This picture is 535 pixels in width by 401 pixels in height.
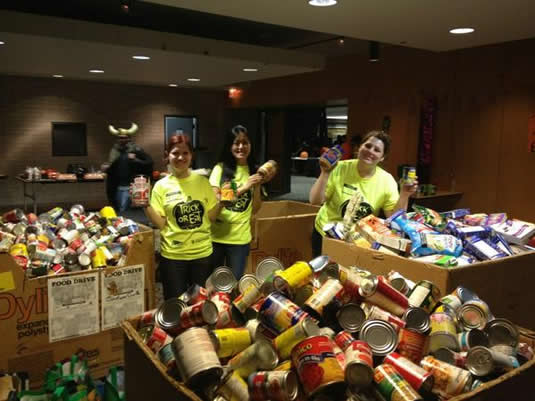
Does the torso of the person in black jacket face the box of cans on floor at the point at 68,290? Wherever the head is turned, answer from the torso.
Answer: yes

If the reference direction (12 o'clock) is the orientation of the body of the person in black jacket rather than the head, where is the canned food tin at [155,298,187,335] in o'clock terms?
The canned food tin is roughly at 12 o'clock from the person in black jacket.

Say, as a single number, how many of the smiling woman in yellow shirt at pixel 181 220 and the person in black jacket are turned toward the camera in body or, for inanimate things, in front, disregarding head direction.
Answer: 2

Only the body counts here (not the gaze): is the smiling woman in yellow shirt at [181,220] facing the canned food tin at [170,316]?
yes

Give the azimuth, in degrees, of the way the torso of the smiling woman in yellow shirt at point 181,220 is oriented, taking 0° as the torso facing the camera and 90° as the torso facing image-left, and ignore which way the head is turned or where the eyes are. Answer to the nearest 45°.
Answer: approximately 0°
